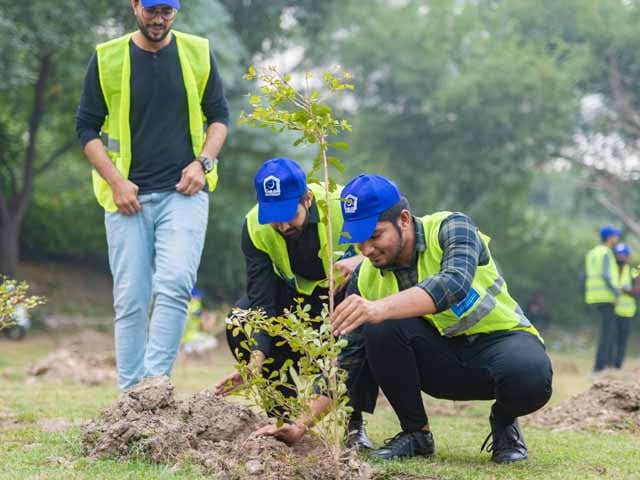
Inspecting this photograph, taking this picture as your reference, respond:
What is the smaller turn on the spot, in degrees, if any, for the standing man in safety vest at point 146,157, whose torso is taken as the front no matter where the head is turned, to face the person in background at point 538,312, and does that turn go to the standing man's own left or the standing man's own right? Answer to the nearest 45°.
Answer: approximately 135° to the standing man's own left

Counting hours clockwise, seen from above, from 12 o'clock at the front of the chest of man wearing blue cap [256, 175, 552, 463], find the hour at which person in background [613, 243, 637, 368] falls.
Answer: The person in background is roughly at 5 o'clock from the man wearing blue cap.

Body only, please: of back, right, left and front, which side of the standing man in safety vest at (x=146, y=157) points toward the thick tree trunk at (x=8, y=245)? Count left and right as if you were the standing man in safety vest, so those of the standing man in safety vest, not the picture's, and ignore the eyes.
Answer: back

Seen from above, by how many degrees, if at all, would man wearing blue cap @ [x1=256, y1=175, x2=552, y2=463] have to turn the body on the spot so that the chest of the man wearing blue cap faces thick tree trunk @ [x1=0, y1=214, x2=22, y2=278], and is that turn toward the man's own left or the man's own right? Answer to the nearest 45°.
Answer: approximately 90° to the man's own right

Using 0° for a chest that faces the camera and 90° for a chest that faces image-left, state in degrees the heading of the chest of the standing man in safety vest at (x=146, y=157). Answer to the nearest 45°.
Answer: approximately 0°

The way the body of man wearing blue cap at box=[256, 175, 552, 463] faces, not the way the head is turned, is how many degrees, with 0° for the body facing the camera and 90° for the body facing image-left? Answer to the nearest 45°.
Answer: approximately 45°

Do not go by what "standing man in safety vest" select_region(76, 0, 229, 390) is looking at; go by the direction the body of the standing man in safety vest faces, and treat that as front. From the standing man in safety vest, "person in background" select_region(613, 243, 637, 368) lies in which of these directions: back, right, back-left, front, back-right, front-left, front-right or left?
back-left

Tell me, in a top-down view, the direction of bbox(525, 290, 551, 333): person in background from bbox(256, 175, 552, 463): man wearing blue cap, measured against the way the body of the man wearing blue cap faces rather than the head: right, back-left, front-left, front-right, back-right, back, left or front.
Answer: back-right

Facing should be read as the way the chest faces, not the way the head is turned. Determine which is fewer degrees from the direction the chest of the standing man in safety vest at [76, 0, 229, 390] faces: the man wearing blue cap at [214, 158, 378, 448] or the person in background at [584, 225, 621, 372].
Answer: the man wearing blue cap

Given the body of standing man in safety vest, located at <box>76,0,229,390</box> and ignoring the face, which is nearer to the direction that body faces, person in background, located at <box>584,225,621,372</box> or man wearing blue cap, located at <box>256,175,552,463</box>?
the man wearing blue cap

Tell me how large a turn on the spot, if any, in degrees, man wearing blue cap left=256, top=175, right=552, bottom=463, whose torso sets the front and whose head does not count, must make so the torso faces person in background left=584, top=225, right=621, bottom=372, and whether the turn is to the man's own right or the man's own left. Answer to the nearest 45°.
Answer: approximately 135° to the man's own right
